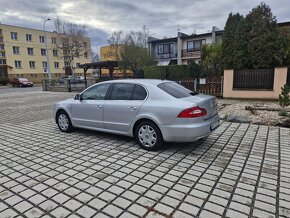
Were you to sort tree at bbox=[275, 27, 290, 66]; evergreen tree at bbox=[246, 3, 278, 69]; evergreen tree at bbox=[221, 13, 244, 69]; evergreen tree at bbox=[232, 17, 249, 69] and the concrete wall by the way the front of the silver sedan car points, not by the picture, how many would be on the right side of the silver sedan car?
5

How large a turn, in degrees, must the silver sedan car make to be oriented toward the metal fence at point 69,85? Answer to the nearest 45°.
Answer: approximately 45° to its right

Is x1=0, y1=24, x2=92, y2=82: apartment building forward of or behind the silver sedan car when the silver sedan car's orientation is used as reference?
forward

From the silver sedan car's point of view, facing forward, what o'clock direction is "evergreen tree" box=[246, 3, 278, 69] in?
The evergreen tree is roughly at 3 o'clock from the silver sedan car.

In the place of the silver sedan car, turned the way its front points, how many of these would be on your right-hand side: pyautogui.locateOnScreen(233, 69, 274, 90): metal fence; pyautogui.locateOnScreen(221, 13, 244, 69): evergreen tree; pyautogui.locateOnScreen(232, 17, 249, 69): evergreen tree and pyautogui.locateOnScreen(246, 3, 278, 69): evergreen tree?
4

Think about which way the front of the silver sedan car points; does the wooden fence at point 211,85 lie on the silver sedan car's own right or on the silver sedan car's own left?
on the silver sedan car's own right

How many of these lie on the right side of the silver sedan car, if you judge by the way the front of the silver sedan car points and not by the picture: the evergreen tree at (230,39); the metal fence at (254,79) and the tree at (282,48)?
3

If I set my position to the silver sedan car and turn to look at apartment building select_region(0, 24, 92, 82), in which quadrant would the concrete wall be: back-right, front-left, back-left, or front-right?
front-right

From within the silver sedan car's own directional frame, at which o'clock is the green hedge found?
The green hedge is roughly at 2 o'clock from the silver sedan car.

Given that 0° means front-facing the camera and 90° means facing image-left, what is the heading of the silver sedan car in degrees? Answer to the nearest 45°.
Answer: approximately 135°

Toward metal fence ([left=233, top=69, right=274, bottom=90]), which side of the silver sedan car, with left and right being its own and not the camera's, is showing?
right

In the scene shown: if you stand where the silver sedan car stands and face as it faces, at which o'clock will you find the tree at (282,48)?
The tree is roughly at 3 o'clock from the silver sedan car.

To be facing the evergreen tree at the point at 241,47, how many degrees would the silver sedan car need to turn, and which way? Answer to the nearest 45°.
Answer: approximately 90° to its right

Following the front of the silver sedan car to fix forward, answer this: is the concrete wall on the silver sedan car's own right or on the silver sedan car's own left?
on the silver sedan car's own right
